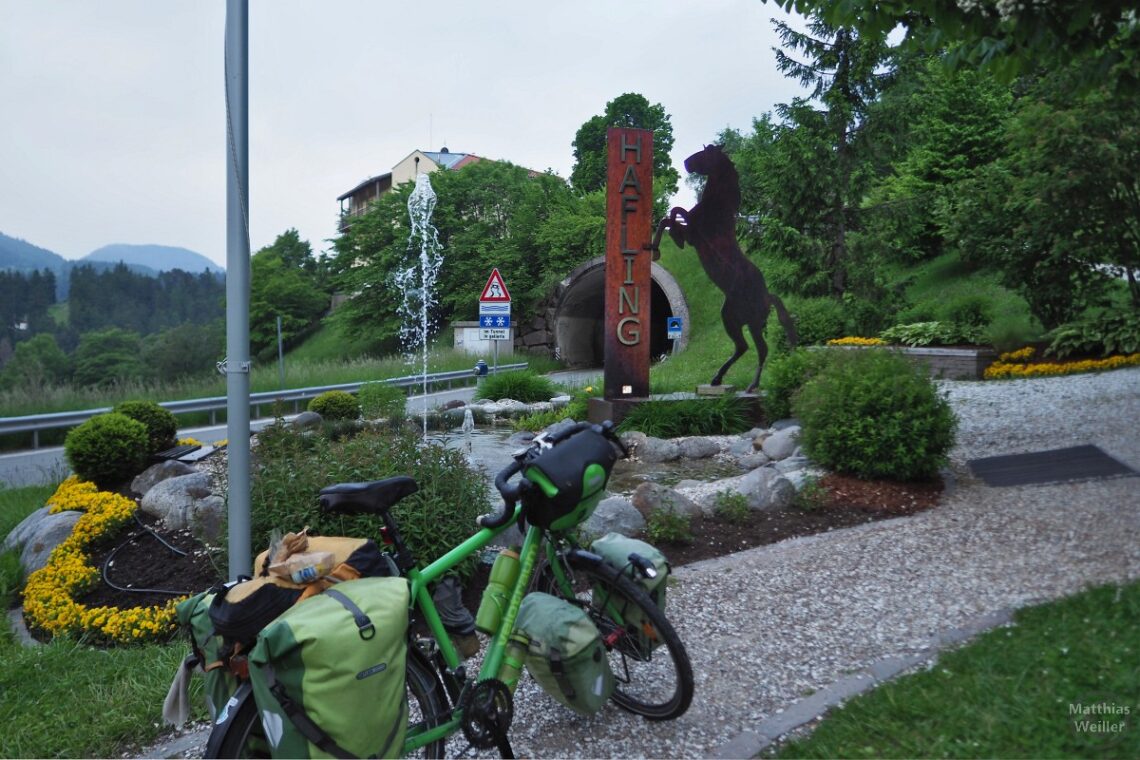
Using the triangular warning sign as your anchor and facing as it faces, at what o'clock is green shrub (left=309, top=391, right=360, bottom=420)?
The green shrub is roughly at 1 o'clock from the triangular warning sign.

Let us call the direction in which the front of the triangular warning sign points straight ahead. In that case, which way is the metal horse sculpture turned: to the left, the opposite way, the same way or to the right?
to the right

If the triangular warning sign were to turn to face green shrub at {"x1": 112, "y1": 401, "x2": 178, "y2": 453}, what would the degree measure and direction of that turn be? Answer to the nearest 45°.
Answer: approximately 45° to its right

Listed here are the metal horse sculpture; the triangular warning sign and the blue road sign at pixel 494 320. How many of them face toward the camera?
2

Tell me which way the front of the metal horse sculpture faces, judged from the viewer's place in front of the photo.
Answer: facing to the left of the viewer

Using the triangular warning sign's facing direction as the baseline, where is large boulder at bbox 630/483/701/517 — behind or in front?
in front

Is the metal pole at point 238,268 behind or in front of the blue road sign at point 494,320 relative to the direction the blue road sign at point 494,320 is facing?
in front

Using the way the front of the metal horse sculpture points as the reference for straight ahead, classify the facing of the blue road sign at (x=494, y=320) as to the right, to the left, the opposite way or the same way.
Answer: to the left

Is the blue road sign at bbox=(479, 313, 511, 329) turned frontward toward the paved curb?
yes

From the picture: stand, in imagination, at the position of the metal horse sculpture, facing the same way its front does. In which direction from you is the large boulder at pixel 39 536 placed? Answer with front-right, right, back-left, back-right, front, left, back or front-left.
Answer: front-left

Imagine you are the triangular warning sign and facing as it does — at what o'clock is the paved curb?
The paved curb is roughly at 12 o'clock from the triangular warning sign.

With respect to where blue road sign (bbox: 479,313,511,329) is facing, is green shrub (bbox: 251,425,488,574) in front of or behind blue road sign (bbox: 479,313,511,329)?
in front

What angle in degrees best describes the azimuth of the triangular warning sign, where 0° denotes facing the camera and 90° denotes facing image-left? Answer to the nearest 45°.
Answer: approximately 0°

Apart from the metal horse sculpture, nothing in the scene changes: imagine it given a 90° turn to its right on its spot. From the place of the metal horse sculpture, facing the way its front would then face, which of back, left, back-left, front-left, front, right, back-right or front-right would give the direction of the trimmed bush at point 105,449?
back-left

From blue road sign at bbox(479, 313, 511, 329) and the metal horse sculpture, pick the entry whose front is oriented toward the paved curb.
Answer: the blue road sign
